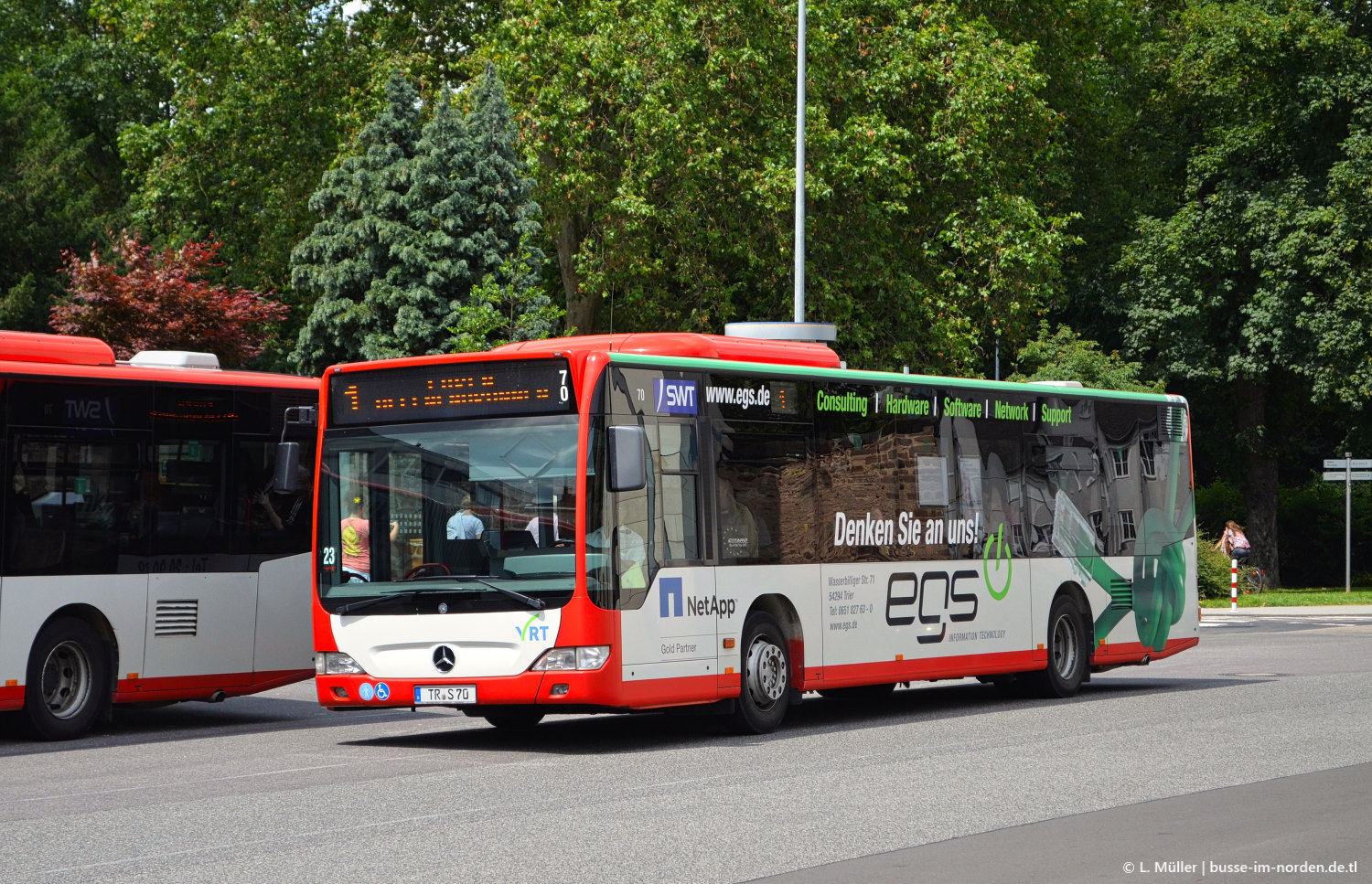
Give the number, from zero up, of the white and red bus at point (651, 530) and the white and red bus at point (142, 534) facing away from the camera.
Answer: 0

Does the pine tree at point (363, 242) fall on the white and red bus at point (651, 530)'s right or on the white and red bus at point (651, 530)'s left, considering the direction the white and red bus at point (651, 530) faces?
on its right

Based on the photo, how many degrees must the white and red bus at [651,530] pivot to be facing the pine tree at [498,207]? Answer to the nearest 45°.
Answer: approximately 135° to its right

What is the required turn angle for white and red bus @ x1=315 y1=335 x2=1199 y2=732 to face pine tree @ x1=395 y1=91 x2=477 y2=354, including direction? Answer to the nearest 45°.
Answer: approximately 135° to its right

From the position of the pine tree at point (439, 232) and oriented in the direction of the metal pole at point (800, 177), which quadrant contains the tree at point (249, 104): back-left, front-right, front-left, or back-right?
back-left

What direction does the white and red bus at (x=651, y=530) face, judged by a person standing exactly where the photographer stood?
facing the viewer and to the left of the viewer

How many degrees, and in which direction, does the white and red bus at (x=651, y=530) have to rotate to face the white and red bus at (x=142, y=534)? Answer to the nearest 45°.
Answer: approximately 45° to its right
